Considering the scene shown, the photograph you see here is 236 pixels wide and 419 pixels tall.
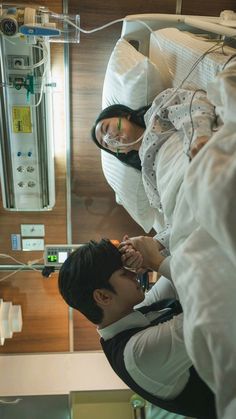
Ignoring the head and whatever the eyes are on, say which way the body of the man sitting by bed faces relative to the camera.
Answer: to the viewer's right

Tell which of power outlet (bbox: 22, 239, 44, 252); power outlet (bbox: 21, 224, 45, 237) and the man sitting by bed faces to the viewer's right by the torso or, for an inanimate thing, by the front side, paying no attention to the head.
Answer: the man sitting by bed

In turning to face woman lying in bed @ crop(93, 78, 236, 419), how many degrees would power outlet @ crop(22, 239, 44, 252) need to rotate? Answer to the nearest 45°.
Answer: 0° — it already faces them

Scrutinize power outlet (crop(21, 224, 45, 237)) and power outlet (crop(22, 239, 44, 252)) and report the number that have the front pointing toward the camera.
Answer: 2

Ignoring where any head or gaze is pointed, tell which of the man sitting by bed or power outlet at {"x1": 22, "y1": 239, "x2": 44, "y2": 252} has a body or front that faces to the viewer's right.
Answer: the man sitting by bed

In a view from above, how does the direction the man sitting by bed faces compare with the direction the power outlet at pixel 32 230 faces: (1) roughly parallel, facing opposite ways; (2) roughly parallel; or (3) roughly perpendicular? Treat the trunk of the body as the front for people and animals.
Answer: roughly perpendicular

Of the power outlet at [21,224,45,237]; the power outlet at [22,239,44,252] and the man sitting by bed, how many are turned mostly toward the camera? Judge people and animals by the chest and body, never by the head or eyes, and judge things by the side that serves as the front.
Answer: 2

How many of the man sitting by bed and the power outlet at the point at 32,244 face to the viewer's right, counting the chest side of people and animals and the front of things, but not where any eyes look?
1

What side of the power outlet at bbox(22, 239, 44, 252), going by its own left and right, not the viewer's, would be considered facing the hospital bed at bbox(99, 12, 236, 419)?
front
